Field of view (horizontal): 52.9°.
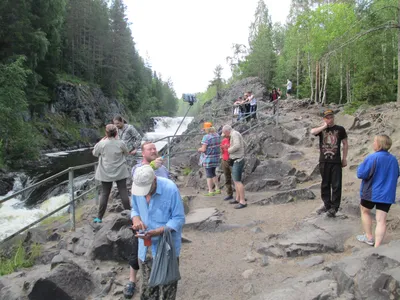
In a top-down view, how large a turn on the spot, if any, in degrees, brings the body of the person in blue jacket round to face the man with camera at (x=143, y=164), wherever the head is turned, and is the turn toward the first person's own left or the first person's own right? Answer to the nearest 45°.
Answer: approximately 90° to the first person's own left

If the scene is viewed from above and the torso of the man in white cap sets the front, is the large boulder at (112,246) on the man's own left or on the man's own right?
on the man's own right

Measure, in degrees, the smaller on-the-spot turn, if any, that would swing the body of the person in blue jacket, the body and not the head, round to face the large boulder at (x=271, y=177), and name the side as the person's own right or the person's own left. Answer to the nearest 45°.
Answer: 0° — they already face it

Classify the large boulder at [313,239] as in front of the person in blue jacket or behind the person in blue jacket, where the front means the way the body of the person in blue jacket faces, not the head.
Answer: in front

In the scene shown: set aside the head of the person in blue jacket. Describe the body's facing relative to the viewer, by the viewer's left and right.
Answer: facing away from the viewer and to the left of the viewer

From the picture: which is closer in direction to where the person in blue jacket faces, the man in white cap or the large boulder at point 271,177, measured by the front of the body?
the large boulder

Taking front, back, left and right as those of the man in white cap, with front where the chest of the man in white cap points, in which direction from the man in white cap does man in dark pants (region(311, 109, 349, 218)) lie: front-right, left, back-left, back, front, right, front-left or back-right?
back

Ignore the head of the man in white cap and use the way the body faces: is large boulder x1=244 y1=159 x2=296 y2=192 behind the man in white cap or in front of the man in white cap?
behind

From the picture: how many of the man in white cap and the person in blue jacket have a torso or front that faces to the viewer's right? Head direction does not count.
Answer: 0

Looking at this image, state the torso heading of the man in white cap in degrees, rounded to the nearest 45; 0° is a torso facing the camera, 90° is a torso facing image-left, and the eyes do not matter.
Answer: approximately 45°
